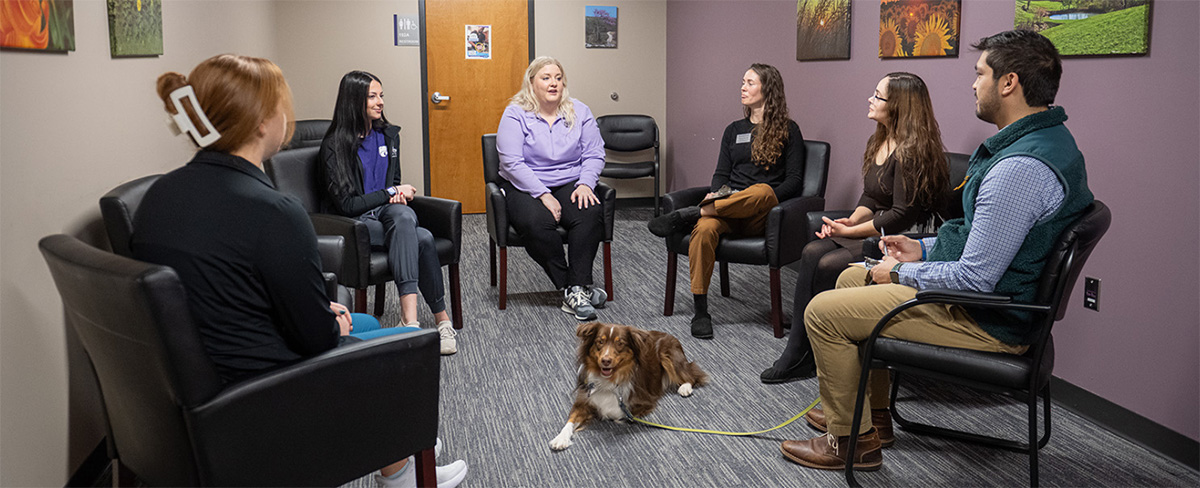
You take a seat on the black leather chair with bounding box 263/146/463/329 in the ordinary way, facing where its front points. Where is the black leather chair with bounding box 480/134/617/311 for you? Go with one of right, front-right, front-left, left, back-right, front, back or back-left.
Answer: left

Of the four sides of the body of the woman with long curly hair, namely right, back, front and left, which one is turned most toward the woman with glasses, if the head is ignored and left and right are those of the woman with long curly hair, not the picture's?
left

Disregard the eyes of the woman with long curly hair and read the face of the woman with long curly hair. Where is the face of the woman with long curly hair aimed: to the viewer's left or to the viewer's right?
to the viewer's left

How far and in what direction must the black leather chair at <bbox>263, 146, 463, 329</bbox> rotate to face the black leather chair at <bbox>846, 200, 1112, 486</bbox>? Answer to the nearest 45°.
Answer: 0° — it already faces it

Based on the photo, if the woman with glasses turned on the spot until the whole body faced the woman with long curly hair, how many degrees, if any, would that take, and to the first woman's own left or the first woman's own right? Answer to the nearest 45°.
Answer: approximately 45° to the first woman's own right

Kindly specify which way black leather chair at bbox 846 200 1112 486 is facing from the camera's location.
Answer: facing to the left of the viewer

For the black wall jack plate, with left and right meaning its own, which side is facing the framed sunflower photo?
right

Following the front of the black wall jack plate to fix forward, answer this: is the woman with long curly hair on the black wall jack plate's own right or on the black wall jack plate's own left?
on the black wall jack plate's own right

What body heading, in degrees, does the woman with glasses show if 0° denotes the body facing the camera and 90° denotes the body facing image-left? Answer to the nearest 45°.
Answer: approximately 90°

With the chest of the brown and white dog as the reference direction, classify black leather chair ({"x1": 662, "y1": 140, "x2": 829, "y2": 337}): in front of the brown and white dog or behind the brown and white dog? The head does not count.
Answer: behind

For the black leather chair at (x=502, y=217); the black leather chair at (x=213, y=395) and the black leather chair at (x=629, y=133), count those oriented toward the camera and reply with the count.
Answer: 2

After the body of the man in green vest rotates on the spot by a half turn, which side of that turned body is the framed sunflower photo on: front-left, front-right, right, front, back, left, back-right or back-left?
left
